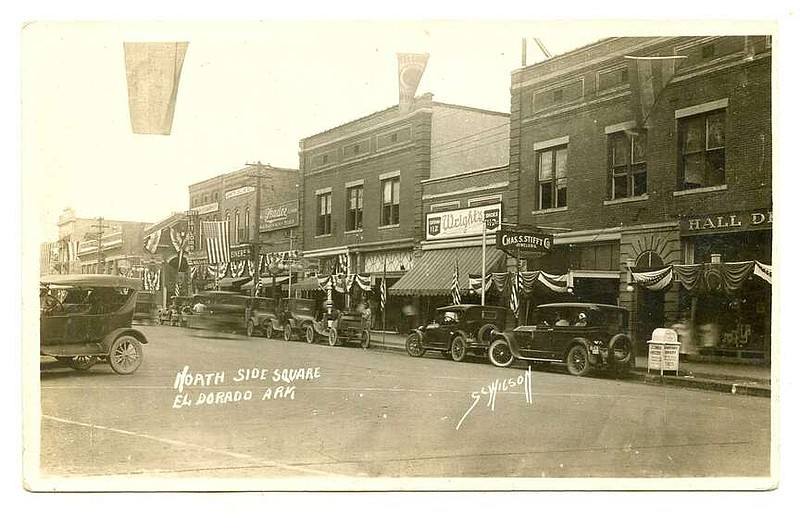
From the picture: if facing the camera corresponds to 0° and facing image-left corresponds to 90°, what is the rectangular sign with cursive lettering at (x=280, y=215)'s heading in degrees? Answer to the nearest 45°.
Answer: approximately 45°
